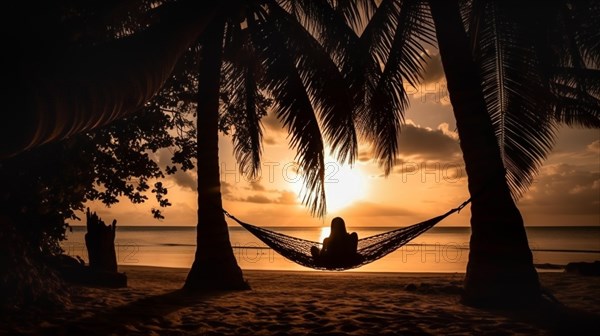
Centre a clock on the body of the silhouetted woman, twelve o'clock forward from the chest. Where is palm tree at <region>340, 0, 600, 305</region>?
The palm tree is roughly at 4 o'clock from the silhouetted woman.

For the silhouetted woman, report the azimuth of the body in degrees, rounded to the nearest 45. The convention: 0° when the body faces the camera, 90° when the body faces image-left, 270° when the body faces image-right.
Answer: approximately 180°

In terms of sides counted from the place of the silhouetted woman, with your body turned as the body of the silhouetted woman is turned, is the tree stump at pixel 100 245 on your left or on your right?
on your left

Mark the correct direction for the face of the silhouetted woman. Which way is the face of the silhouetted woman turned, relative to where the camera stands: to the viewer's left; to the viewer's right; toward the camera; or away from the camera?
away from the camera
